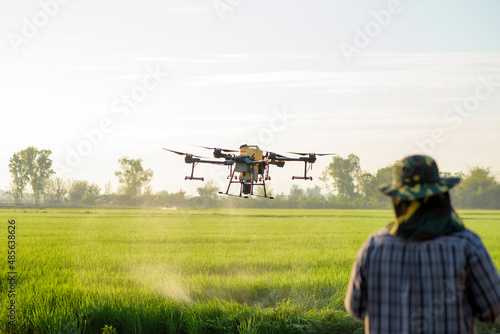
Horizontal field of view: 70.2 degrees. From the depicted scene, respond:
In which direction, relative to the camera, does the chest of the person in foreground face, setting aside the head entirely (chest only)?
away from the camera

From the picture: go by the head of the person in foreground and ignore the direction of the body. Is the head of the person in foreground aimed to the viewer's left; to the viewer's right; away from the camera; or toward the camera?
away from the camera
